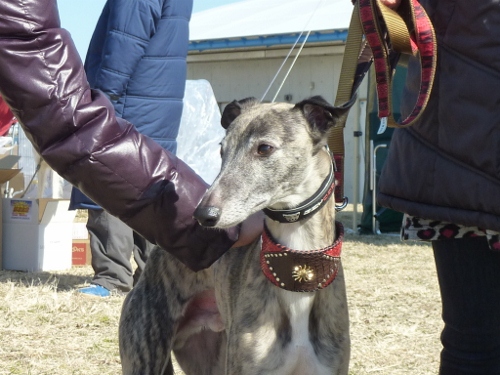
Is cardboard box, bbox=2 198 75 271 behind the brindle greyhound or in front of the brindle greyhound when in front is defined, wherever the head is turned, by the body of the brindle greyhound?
behind

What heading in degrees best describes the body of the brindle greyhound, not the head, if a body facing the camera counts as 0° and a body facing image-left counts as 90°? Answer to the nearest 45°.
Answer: approximately 315°

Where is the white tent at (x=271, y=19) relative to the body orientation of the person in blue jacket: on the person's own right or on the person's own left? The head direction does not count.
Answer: on the person's own right
